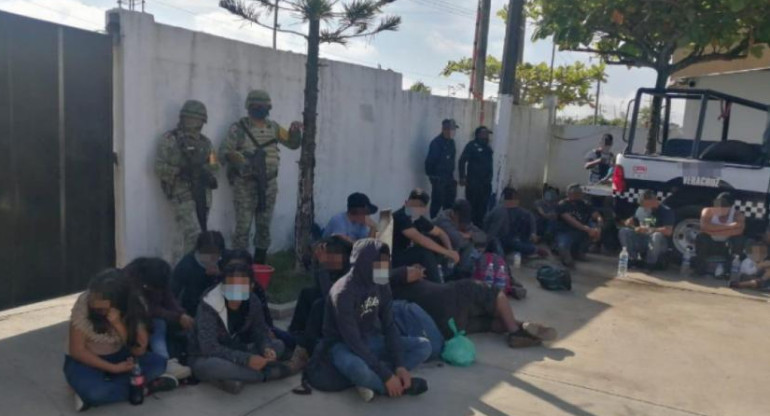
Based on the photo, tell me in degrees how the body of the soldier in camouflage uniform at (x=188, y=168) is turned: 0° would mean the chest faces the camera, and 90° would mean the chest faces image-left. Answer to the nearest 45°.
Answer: approximately 315°

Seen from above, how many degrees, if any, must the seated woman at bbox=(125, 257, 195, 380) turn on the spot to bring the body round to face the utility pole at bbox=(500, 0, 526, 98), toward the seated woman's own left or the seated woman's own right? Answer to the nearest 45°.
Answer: approximately 90° to the seated woman's own left

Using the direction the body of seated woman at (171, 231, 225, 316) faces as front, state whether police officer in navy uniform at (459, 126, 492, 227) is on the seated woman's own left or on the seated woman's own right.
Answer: on the seated woman's own left

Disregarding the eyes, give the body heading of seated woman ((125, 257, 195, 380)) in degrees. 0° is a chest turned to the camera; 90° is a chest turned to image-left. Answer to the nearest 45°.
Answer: approximately 315°

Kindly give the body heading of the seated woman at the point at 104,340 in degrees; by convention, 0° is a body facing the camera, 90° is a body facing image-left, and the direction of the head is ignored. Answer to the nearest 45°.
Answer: approximately 315°
